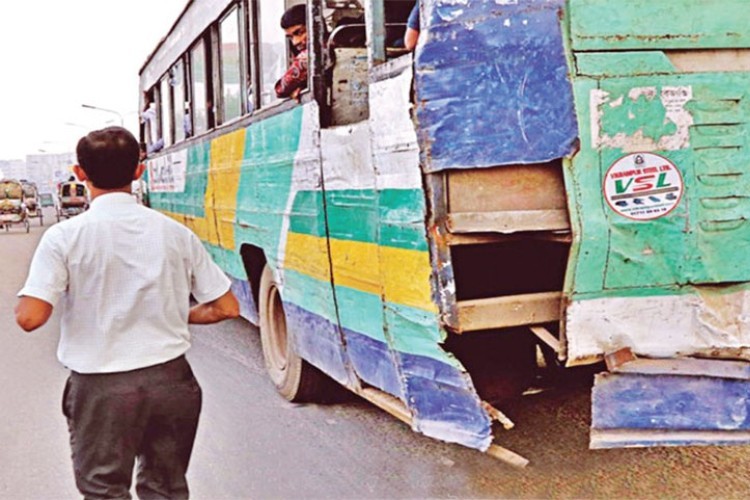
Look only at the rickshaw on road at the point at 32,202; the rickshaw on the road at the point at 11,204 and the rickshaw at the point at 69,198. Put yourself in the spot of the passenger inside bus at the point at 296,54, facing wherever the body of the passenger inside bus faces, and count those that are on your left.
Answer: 0

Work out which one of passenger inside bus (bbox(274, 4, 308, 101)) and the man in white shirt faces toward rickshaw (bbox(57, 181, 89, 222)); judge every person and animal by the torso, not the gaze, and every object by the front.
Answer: the man in white shirt

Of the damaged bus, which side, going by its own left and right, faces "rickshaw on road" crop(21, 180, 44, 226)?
front

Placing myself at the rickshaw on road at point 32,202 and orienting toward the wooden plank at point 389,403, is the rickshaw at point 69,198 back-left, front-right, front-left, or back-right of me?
front-left

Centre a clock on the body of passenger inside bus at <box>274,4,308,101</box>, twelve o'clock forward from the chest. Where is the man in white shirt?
The man in white shirt is roughly at 11 o'clock from the passenger inside bus.

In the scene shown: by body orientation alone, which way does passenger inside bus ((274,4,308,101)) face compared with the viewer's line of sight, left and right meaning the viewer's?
facing the viewer and to the left of the viewer

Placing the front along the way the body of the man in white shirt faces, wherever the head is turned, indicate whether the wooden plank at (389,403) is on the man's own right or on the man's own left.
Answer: on the man's own right

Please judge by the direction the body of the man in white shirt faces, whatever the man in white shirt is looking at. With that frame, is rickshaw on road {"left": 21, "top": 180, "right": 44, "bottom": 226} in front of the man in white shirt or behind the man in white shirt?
in front

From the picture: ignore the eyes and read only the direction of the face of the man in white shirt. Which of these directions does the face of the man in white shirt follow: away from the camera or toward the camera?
away from the camera

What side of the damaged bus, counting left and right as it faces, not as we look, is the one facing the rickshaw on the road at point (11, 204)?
front

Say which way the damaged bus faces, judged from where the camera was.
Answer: facing away from the viewer and to the left of the viewer

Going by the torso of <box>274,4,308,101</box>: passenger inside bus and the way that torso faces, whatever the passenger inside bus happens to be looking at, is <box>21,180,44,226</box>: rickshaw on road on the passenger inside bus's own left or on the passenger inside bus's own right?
on the passenger inside bus's own right

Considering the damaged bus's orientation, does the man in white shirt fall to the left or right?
on its left

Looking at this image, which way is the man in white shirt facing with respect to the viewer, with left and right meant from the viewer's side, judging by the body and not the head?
facing away from the viewer

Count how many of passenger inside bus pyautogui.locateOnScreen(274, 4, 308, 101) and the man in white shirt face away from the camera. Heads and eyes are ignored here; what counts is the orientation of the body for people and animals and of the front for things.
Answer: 1
